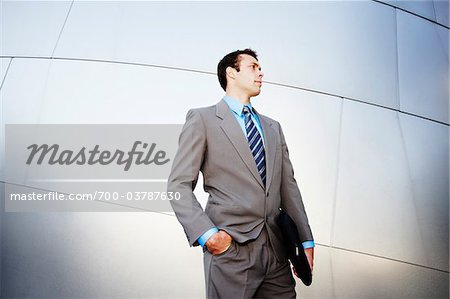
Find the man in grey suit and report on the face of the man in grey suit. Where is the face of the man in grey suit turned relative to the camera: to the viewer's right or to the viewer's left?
to the viewer's right

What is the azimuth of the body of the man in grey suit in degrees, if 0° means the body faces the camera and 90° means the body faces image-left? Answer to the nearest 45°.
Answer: approximately 315°
